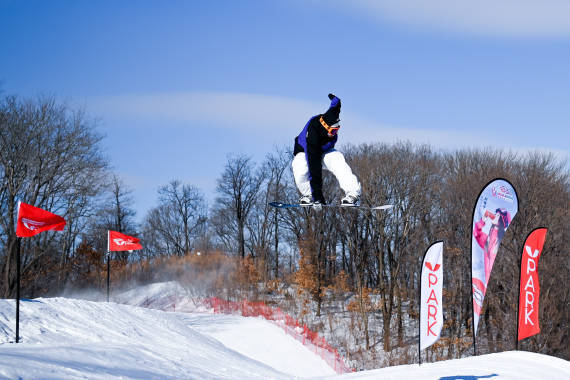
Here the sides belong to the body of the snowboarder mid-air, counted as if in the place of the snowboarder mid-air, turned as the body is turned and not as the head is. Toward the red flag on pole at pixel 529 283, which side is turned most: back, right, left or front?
left

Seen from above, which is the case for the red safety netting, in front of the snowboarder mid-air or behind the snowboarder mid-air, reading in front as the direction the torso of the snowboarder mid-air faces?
behind

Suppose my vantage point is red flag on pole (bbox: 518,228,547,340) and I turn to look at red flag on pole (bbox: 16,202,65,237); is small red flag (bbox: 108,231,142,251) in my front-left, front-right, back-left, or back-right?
front-right

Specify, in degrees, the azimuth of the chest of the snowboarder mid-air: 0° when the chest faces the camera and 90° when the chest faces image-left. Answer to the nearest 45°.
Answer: approximately 315°

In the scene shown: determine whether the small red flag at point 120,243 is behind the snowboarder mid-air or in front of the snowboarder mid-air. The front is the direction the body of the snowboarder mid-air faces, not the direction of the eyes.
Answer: behind
